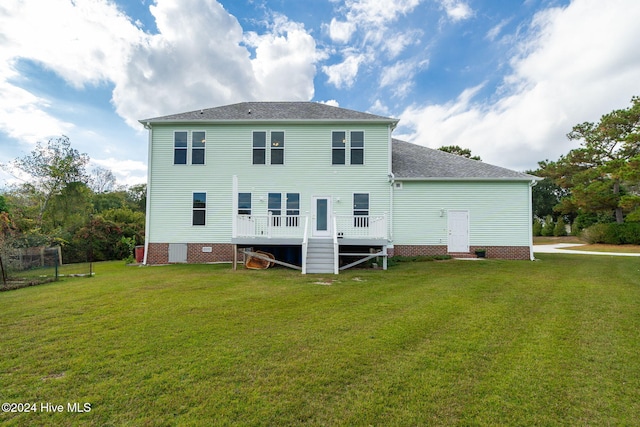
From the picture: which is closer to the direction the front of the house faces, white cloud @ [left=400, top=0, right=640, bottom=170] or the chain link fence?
the white cloud

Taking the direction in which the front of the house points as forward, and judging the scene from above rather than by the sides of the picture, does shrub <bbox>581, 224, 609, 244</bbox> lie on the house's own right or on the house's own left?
on the house's own right

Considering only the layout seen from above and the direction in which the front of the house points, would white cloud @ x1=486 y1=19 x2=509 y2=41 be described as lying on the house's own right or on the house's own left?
on the house's own right

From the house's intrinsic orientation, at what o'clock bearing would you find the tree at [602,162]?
The tree is roughly at 2 o'clock from the house.

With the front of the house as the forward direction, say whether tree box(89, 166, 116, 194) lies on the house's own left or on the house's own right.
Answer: on the house's own left

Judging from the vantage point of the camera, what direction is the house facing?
facing away from the viewer
